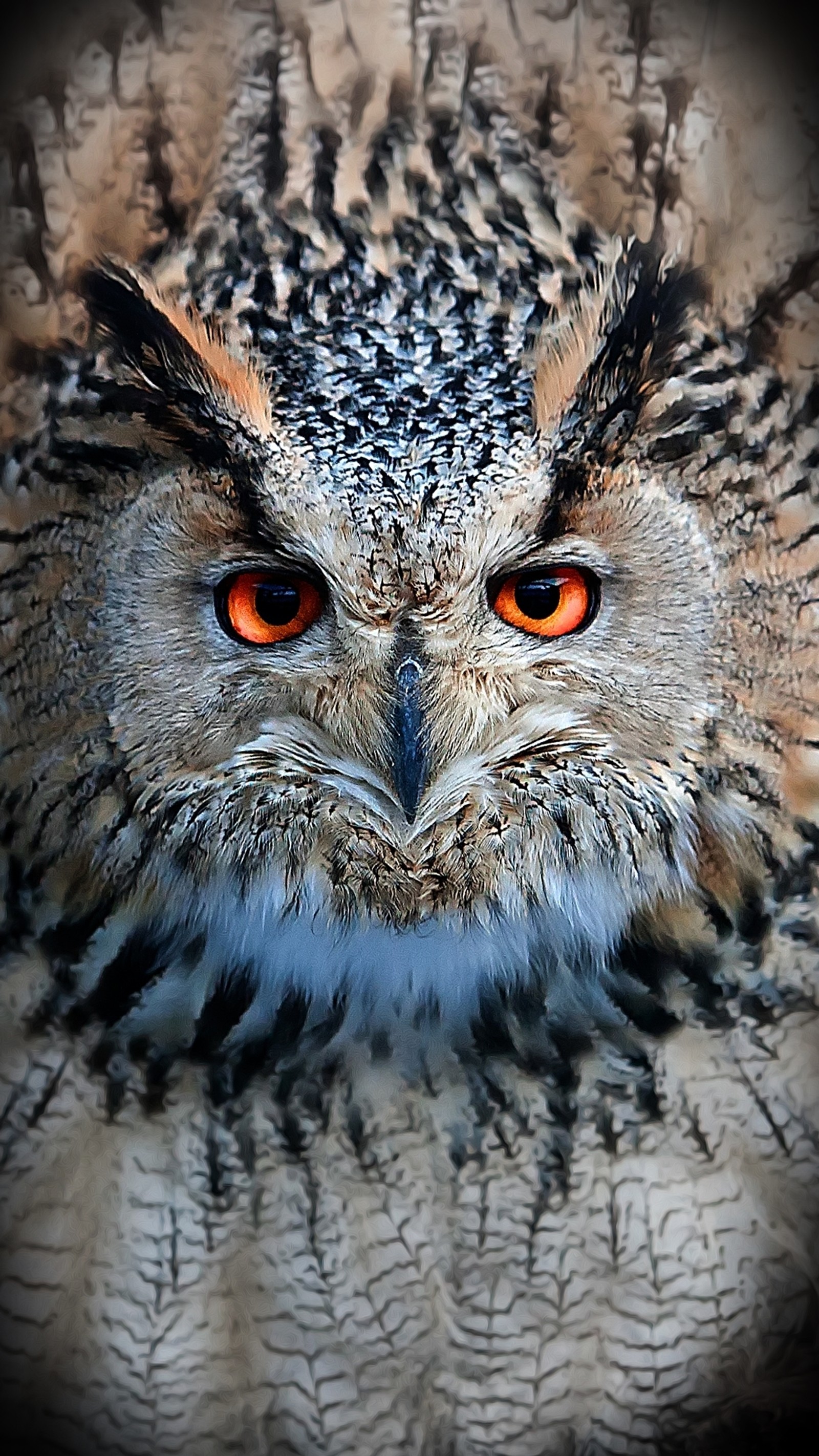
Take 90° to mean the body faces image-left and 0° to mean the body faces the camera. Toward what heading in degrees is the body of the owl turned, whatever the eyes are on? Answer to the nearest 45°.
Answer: approximately 0°
